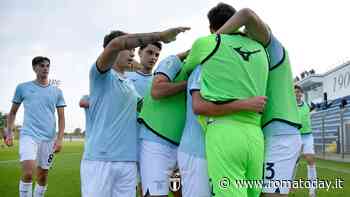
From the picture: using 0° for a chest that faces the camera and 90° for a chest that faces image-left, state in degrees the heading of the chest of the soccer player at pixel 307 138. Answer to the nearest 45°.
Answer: approximately 45°

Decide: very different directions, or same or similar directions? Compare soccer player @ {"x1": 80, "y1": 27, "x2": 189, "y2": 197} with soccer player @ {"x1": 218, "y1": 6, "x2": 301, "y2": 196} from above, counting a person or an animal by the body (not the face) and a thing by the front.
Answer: very different directions
